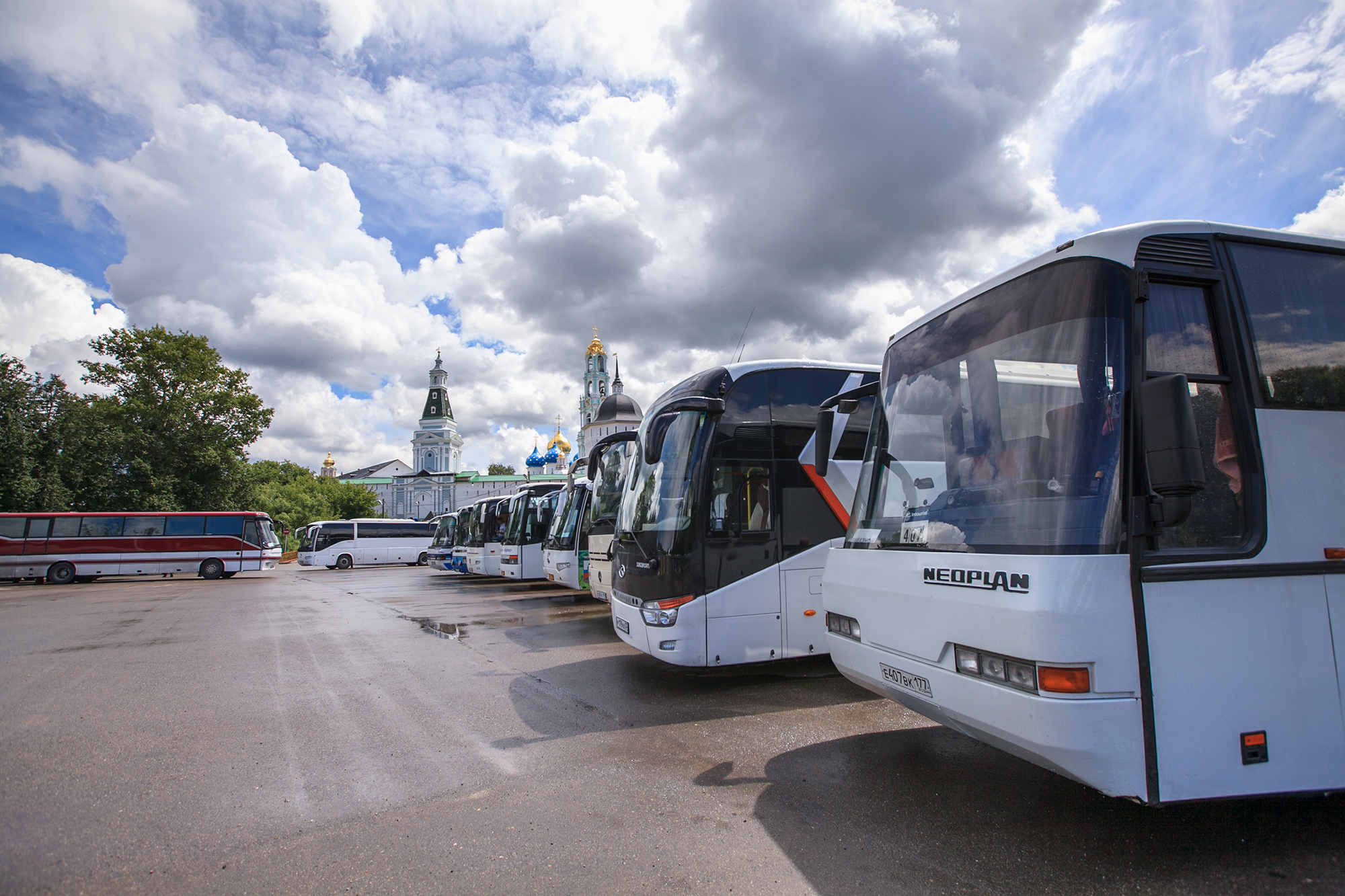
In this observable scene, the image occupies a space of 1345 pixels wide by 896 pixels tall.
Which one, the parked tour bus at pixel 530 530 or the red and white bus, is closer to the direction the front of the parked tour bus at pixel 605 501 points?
the red and white bus

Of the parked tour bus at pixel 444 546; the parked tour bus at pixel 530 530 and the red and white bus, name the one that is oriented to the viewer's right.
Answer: the red and white bus

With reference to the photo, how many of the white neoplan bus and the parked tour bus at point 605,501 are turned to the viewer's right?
0

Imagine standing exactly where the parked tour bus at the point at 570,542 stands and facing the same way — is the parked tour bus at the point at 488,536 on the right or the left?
on its right

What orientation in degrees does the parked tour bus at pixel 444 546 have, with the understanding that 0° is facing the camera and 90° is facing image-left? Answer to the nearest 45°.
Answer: approximately 45°

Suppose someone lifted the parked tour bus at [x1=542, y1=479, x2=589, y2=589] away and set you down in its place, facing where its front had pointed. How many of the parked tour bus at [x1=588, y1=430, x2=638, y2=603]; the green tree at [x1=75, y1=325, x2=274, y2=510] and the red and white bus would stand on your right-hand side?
2

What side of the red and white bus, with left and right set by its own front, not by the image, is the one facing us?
right

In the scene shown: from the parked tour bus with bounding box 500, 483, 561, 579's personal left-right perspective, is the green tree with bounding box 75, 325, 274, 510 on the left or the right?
on its right

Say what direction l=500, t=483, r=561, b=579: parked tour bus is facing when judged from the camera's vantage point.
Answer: facing the viewer and to the left of the viewer

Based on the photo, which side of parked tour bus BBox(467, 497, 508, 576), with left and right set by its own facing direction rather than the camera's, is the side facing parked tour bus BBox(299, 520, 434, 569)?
right

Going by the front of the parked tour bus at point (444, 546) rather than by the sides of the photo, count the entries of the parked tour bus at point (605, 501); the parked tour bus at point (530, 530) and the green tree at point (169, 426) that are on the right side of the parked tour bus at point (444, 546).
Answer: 1

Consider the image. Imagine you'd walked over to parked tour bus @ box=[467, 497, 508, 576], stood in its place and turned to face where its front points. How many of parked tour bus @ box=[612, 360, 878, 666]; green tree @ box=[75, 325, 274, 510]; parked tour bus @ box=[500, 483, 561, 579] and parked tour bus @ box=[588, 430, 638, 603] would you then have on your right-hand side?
1

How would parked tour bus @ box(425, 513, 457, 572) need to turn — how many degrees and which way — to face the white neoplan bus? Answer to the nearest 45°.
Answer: approximately 45° to its left
